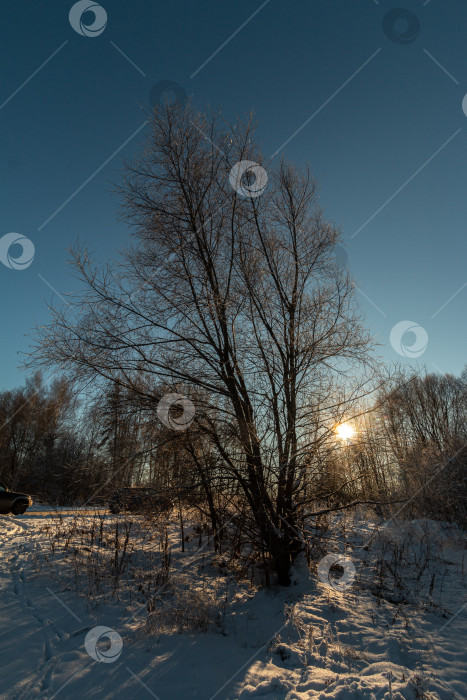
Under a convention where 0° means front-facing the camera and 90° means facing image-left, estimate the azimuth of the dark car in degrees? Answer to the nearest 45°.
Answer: approximately 270°
